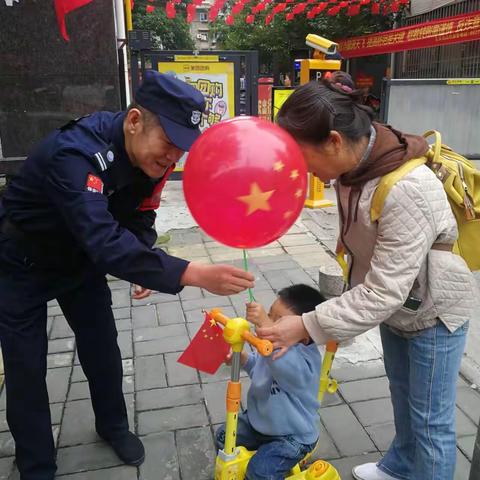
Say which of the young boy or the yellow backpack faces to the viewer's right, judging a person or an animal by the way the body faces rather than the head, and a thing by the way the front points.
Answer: the yellow backpack

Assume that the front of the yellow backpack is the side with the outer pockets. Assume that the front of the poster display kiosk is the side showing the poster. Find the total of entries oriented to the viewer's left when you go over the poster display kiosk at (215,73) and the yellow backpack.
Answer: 0

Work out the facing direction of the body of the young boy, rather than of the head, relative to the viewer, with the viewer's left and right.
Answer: facing the viewer and to the left of the viewer

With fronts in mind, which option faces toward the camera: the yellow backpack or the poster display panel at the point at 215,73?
the poster display panel

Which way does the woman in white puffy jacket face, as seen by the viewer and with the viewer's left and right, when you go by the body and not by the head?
facing to the left of the viewer

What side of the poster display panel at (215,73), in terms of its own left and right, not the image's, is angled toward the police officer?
front

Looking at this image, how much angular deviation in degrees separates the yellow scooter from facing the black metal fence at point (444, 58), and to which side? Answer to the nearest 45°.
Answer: approximately 135° to its right

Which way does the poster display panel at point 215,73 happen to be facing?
toward the camera

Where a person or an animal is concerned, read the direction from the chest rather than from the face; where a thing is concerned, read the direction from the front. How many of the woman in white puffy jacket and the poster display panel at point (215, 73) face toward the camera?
1

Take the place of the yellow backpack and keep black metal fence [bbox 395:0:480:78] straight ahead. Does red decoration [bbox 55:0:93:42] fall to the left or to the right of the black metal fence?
left
